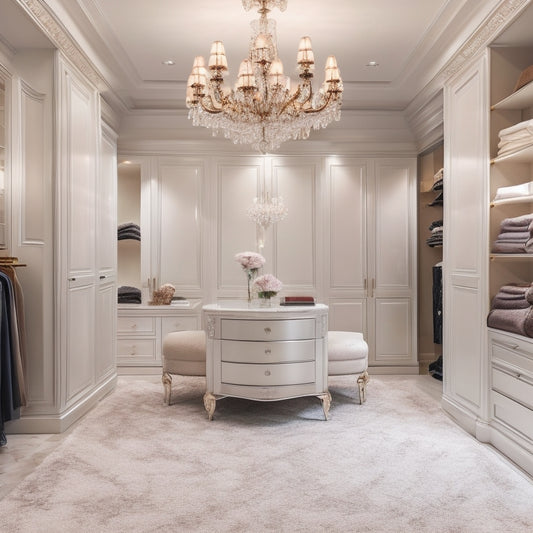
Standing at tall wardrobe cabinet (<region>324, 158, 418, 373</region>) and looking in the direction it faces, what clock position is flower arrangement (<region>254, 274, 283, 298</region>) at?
The flower arrangement is roughly at 1 o'clock from the tall wardrobe cabinet.

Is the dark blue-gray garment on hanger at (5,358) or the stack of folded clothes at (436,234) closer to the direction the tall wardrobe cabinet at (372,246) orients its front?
the dark blue-gray garment on hanger

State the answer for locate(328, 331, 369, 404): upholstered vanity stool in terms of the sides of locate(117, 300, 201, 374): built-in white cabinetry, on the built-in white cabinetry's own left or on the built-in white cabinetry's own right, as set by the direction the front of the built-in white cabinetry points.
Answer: on the built-in white cabinetry's own left

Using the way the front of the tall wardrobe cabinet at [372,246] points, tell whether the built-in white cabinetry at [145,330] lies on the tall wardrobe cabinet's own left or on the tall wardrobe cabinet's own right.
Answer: on the tall wardrobe cabinet's own right

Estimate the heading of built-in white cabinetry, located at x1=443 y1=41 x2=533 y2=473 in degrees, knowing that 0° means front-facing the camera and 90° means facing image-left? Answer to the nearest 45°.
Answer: approximately 90°

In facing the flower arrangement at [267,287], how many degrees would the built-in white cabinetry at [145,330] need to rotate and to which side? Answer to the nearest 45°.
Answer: approximately 45° to its left

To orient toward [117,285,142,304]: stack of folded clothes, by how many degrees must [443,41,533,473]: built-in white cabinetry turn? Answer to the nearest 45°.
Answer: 0° — it already faces it

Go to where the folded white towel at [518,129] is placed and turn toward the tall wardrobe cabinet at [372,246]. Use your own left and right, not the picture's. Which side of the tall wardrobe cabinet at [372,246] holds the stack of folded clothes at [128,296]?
left

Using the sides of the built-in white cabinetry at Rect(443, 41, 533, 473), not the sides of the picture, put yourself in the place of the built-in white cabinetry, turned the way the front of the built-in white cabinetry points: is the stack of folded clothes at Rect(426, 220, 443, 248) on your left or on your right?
on your right

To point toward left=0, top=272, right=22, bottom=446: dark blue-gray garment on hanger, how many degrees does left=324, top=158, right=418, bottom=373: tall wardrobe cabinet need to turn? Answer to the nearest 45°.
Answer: approximately 45° to its right

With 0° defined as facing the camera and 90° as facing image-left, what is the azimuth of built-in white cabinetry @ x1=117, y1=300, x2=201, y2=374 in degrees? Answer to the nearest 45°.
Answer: approximately 0°
